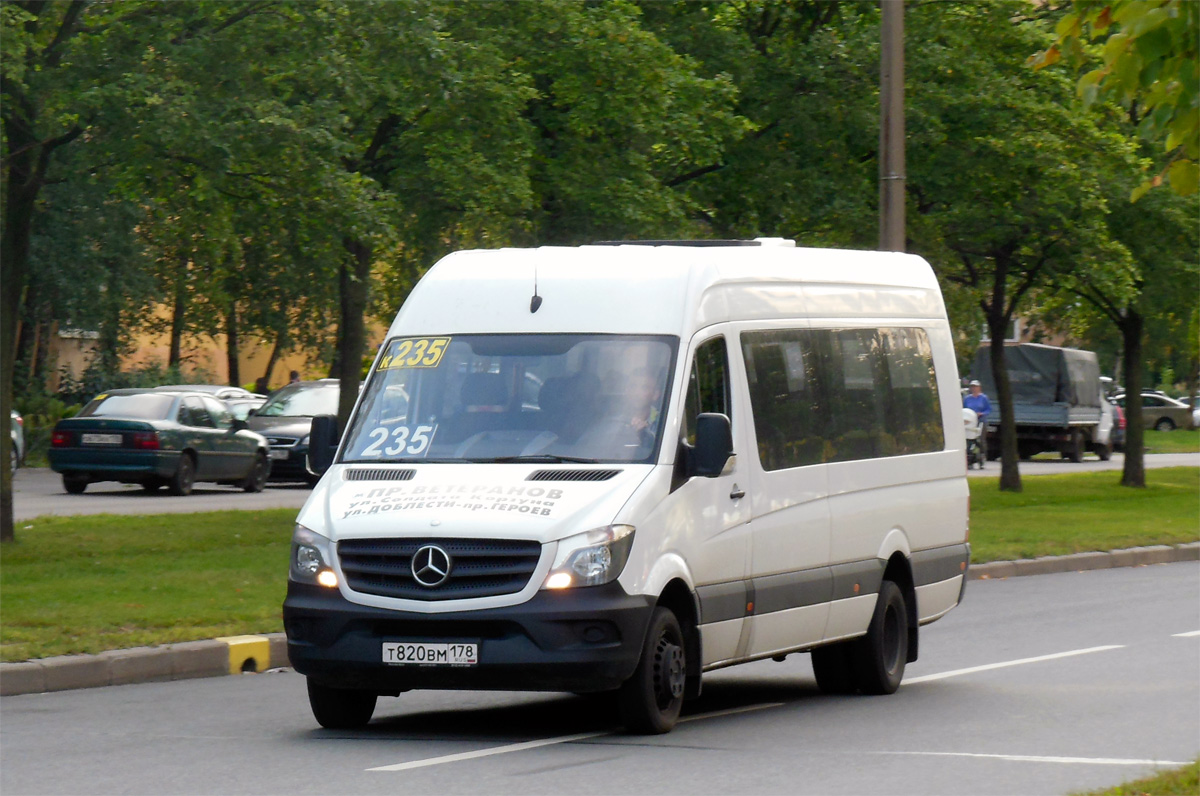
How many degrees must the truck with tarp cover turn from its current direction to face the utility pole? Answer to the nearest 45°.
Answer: approximately 135° to its right

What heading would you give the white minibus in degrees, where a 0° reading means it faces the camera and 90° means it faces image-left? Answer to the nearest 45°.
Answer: approximately 45°

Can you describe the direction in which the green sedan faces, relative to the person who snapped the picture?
facing away from the viewer and to the right of the viewer

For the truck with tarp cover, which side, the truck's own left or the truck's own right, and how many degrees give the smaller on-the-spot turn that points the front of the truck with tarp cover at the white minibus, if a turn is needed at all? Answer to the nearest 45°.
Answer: approximately 135° to the truck's own right

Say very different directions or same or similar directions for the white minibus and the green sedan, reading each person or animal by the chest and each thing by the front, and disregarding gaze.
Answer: very different directions

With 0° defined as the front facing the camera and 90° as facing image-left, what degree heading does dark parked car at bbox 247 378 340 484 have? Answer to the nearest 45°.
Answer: approximately 45°

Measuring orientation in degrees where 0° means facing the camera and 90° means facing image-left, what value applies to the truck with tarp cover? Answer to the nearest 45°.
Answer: approximately 225°

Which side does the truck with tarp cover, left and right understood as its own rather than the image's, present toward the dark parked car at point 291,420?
back

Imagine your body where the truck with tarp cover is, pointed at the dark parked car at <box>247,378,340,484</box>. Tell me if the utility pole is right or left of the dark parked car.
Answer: left
